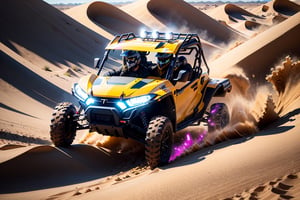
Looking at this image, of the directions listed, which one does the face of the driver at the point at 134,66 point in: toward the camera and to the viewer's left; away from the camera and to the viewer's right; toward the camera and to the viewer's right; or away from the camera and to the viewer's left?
toward the camera and to the viewer's left

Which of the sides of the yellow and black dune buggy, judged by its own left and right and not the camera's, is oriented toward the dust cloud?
back
